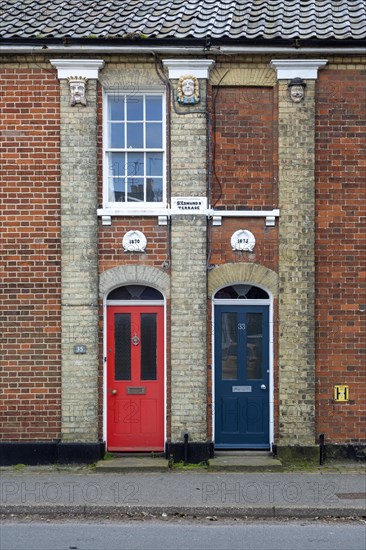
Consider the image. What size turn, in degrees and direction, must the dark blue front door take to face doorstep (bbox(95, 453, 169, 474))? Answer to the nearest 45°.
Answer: approximately 45° to its right

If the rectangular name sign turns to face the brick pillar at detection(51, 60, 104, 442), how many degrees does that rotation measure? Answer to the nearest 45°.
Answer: approximately 90° to its right
